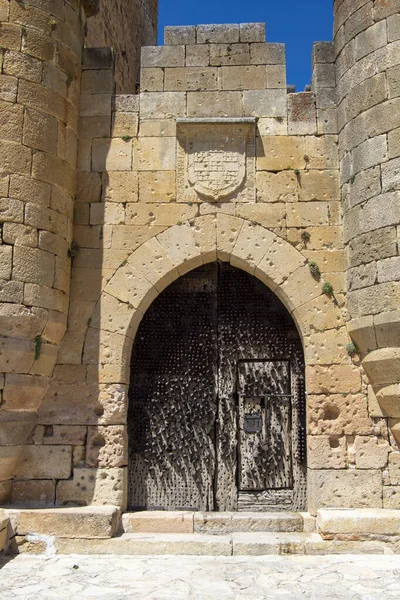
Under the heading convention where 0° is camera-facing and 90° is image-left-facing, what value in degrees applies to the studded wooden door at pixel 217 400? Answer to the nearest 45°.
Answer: approximately 0°

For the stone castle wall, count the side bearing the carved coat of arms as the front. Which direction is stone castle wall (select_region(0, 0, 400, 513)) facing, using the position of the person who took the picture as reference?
facing the viewer
